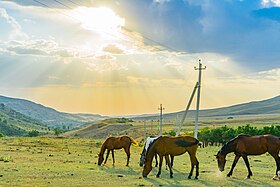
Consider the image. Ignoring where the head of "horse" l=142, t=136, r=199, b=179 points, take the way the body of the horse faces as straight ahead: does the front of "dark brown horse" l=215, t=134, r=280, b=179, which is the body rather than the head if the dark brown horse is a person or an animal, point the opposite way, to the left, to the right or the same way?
the same way

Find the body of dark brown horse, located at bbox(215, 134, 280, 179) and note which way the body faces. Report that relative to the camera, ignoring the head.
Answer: to the viewer's left

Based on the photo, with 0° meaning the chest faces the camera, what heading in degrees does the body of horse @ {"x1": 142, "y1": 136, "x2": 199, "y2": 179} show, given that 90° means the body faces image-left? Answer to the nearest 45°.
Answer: approximately 90°

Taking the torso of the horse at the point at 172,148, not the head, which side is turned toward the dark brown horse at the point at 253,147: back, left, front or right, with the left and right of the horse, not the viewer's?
back

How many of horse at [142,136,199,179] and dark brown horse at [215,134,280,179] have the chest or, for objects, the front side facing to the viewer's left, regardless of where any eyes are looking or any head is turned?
2

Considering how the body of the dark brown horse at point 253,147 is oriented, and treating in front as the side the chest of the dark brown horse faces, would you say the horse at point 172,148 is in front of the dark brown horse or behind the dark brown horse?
in front
